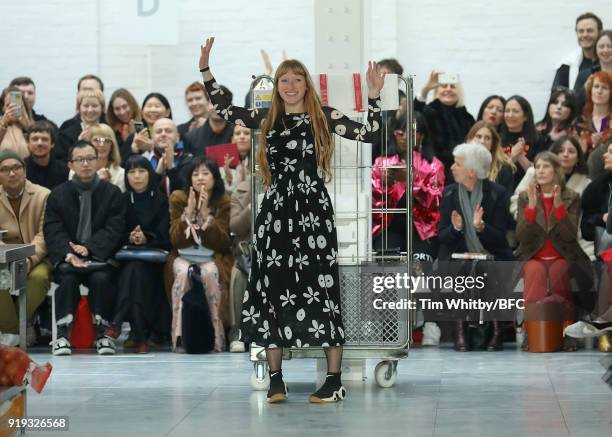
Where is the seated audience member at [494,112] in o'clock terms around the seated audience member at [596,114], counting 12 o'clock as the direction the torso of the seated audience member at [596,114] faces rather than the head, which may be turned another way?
the seated audience member at [494,112] is roughly at 2 o'clock from the seated audience member at [596,114].

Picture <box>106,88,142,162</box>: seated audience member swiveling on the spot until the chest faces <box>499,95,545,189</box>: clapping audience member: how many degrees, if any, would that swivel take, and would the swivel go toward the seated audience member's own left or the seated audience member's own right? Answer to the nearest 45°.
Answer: approximately 90° to the seated audience member's own left

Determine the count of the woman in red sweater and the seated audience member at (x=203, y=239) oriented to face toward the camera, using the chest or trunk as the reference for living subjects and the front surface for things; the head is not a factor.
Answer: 2

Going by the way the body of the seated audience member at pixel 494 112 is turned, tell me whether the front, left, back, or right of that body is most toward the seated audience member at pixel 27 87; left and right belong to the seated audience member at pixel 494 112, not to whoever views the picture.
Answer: right

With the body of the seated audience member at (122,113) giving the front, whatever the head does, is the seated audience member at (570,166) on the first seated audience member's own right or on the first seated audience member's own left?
on the first seated audience member's own left

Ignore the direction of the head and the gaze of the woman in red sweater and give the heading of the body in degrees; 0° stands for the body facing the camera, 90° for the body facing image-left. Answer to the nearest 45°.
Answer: approximately 0°

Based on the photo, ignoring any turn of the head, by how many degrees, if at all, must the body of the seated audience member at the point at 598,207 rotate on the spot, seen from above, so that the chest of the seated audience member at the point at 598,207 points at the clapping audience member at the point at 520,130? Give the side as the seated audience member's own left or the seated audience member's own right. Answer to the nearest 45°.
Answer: approximately 90° to the seated audience member's own right

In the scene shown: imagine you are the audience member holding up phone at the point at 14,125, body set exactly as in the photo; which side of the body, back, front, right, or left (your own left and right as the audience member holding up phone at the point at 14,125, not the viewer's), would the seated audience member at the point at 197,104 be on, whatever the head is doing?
left
